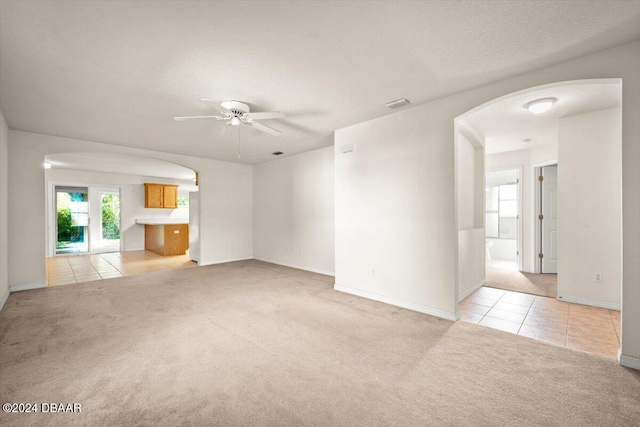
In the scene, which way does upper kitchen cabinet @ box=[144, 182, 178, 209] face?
toward the camera

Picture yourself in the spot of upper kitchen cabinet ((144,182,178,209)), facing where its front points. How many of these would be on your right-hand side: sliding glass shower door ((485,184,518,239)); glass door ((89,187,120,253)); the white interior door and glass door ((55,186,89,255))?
2

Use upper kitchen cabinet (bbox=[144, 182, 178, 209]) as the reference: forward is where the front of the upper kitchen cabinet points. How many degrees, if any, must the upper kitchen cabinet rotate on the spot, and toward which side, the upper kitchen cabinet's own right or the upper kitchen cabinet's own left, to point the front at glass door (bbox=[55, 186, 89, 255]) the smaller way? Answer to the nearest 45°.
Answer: approximately 90° to the upper kitchen cabinet's own right

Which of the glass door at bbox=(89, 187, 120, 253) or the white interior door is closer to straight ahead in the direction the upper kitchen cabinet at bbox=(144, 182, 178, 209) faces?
the white interior door

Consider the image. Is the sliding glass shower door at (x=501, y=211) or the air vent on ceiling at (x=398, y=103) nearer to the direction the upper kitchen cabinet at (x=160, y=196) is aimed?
the air vent on ceiling

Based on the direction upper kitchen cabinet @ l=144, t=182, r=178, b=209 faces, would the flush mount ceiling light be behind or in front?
in front

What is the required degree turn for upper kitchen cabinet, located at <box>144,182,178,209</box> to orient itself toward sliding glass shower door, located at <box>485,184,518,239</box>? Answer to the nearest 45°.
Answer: approximately 45° to its left

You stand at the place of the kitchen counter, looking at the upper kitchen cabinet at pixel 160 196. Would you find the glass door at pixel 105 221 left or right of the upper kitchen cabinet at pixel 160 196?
left

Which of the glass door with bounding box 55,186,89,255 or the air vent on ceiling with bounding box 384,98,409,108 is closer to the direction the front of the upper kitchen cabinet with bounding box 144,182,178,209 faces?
the air vent on ceiling

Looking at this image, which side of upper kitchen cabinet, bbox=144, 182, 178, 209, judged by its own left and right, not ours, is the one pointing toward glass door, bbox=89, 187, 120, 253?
right

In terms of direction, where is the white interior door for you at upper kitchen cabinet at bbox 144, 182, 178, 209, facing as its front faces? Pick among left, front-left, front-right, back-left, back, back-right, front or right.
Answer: front-left

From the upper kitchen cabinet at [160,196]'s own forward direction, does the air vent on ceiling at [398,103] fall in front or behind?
in front

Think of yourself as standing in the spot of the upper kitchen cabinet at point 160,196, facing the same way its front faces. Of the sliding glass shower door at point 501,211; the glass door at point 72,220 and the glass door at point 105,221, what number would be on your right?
2
